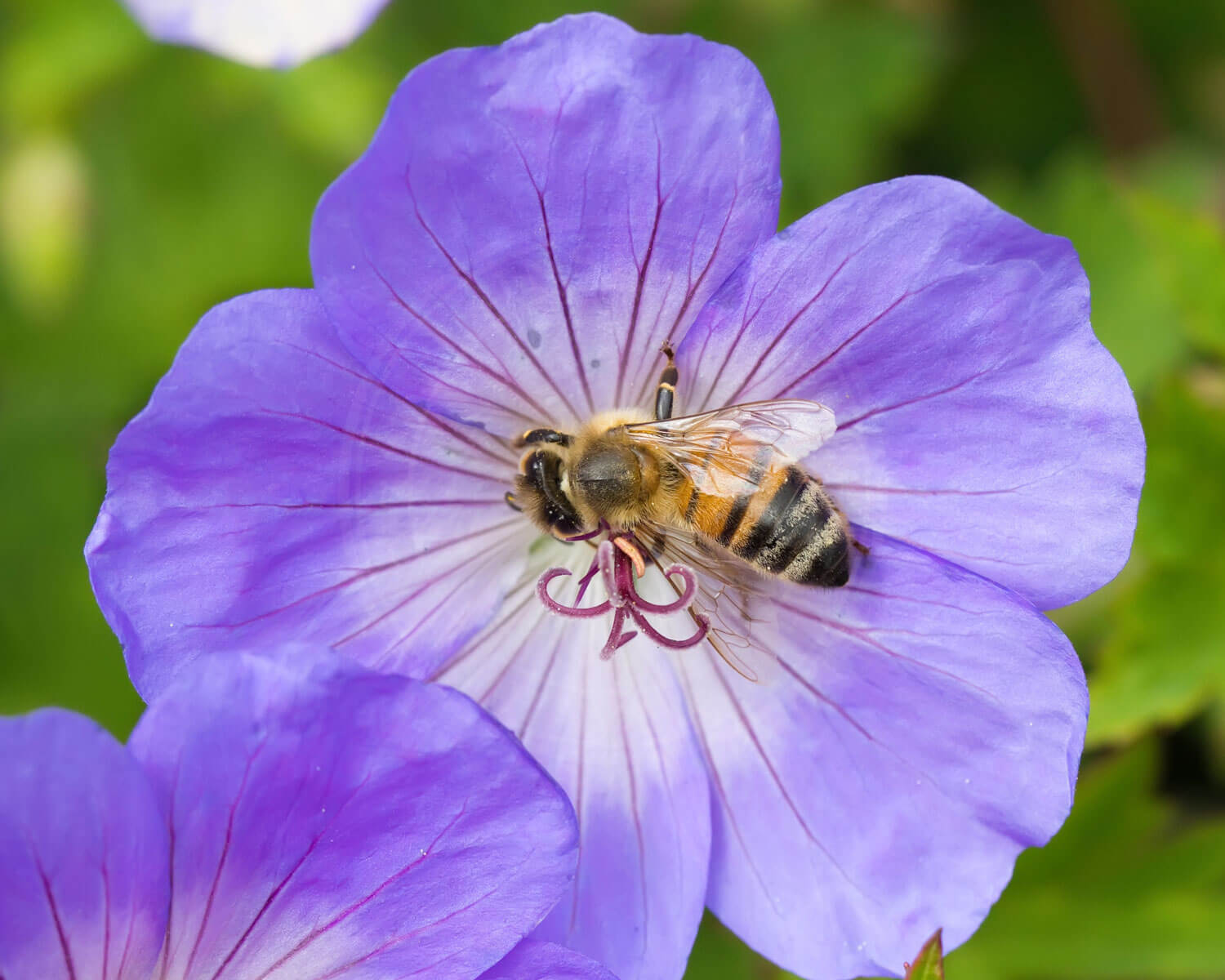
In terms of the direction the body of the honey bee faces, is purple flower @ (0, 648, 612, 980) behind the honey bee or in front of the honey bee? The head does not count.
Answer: in front

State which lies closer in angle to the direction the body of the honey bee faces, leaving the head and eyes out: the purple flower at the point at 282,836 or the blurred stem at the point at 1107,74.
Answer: the purple flower

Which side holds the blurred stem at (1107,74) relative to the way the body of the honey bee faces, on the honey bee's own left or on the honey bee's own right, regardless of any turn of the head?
on the honey bee's own right

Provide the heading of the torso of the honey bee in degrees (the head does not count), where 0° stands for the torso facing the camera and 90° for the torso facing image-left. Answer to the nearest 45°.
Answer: approximately 90°

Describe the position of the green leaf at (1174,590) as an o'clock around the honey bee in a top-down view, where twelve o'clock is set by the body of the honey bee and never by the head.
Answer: The green leaf is roughly at 5 o'clock from the honey bee.
